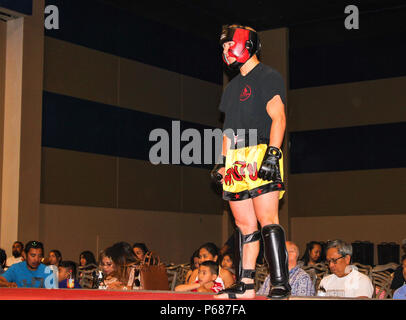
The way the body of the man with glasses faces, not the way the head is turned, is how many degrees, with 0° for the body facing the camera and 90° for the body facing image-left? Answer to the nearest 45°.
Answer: approximately 45°

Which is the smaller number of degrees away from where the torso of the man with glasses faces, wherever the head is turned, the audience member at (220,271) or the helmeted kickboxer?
the helmeted kickboxer

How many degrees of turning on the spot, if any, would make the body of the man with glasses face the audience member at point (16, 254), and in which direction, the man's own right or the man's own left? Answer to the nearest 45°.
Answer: approximately 90° to the man's own right

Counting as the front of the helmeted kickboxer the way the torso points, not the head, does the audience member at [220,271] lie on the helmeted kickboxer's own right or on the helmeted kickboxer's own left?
on the helmeted kickboxer's own right

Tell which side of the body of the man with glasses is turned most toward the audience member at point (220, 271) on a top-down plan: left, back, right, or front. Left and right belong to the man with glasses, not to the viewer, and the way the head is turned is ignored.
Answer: right

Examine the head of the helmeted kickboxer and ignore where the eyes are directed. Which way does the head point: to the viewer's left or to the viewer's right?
to the viewer's left

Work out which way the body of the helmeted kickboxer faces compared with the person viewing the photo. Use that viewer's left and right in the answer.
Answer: facing the viewer and to the left of the viewer

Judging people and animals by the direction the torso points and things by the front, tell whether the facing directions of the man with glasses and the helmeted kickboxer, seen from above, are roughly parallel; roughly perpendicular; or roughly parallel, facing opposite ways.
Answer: roughly parallel

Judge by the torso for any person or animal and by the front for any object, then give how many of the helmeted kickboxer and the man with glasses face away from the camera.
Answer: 0
